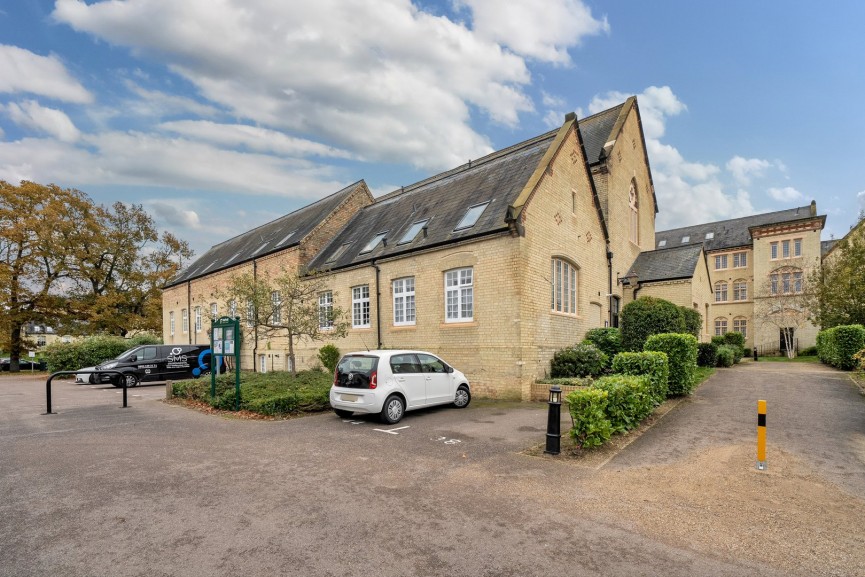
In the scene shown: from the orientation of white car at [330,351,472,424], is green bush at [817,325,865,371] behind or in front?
in front

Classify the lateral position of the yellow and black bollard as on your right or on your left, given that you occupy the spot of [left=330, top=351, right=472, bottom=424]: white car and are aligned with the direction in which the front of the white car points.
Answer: on your right

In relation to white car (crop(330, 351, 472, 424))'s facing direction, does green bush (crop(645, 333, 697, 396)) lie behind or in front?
in front

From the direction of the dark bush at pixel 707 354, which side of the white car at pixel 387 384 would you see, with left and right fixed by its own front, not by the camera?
front

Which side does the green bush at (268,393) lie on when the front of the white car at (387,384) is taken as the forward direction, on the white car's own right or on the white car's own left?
on the white car's own left

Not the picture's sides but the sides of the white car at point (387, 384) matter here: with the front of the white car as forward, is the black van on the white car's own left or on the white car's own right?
on the white car's own left

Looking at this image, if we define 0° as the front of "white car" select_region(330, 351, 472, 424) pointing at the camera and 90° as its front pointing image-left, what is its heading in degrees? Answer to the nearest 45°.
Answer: approximately 225°
